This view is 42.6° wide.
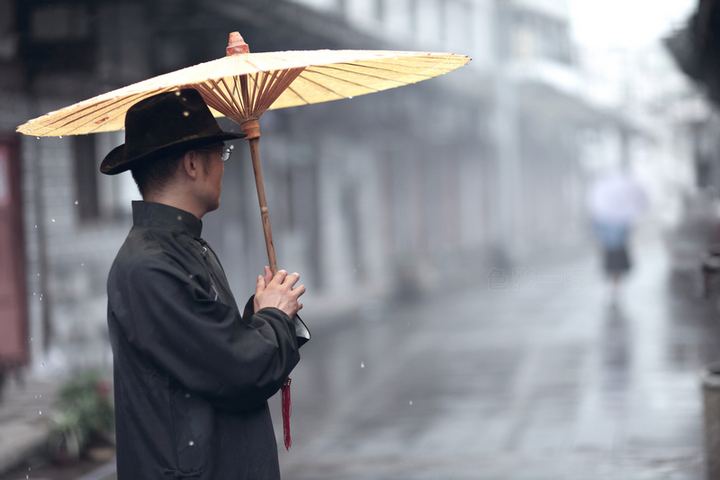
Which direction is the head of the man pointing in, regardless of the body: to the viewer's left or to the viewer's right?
to the viewer's right

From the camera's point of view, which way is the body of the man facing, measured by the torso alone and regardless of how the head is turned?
to the viewer's right

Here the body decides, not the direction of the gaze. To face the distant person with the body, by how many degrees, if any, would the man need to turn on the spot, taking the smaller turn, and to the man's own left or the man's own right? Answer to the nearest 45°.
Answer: approximately 45° to the man's own left
